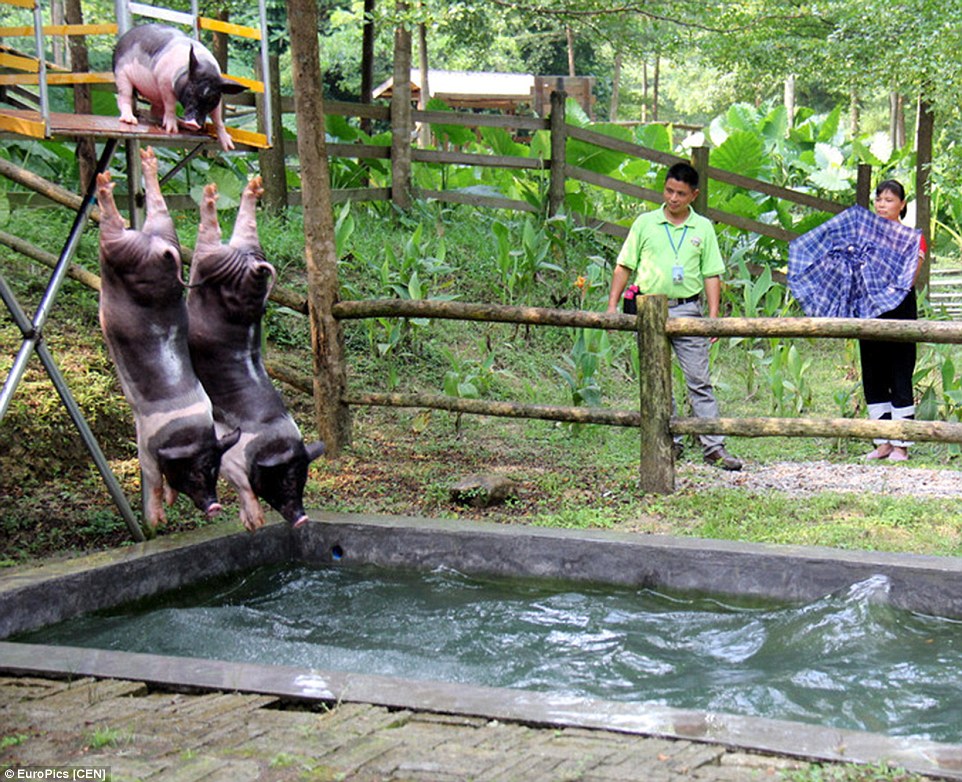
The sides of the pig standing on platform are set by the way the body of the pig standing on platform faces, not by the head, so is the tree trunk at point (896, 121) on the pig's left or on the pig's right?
on the pig's left

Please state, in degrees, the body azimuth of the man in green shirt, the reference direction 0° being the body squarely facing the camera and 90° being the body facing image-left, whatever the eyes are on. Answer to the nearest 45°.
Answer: approximately 0°

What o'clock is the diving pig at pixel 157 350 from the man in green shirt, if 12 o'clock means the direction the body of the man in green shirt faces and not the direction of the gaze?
The diving pig is roughly at 1 o'clock from the man in green shirt.

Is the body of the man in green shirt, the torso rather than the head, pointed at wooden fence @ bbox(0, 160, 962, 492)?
yes

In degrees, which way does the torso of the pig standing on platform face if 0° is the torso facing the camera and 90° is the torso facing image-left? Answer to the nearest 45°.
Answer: approximately 315°

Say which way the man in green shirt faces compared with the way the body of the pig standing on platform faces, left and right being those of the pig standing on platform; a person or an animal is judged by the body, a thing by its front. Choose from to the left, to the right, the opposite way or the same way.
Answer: to the right

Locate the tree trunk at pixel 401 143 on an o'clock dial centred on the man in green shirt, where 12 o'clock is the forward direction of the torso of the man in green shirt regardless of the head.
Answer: The tree trunk is roughly at 5 o'clock from the man in green shirt.

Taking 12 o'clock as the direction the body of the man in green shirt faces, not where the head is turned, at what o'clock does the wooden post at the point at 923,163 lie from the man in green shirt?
The wooden post is roughly at 7 o'clock from the man in green shirt.
